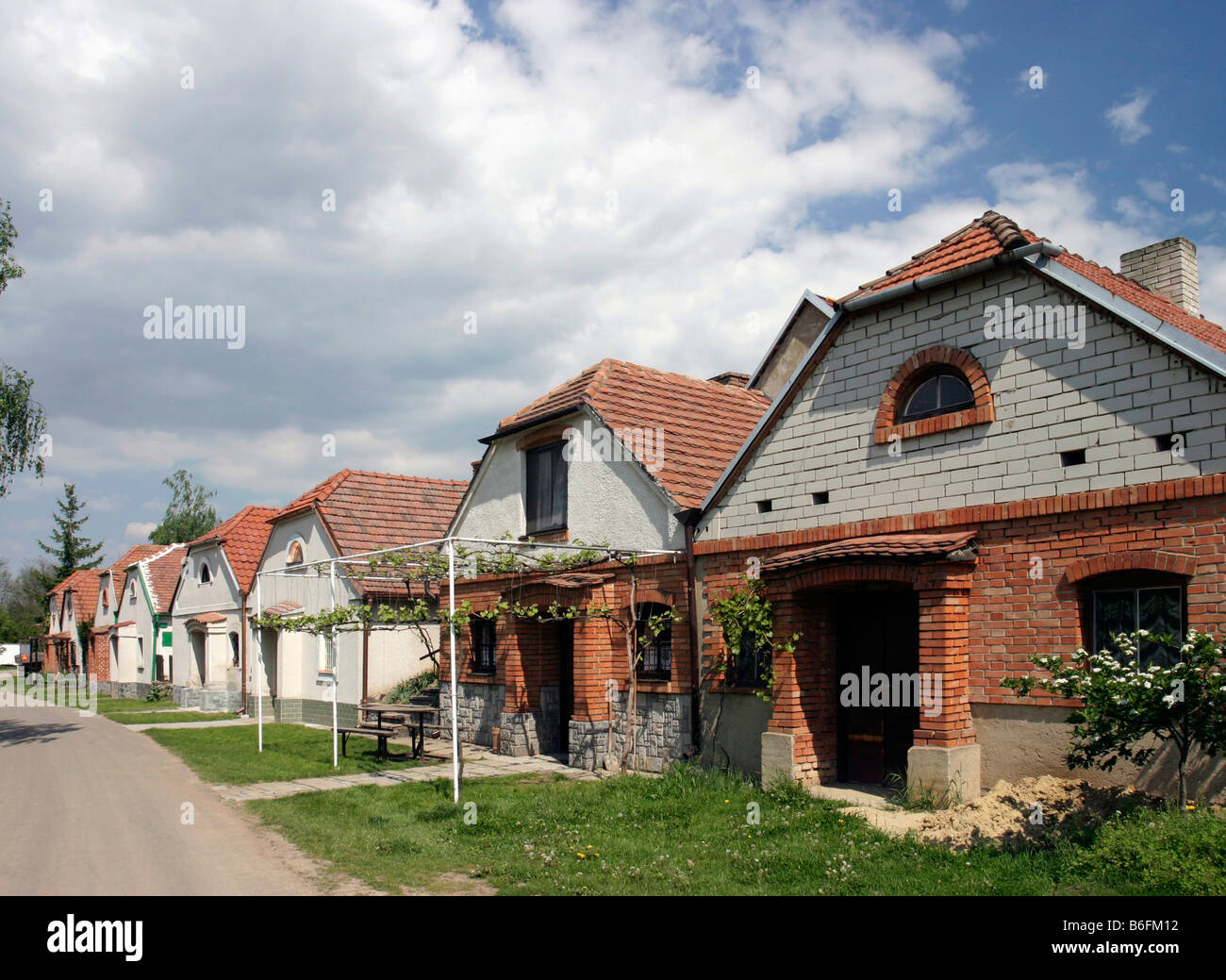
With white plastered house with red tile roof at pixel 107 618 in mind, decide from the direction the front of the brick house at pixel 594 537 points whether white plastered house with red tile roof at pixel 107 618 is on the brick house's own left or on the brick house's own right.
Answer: on the brick house's own right

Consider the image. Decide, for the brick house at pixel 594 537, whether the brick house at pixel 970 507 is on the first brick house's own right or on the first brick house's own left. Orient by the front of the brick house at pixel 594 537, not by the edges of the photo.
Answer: on the first brick house's own left

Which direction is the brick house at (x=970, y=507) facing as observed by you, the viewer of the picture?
facing the viewer and to the left of the viewer

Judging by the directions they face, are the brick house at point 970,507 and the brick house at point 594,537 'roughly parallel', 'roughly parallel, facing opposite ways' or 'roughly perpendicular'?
roughly parallel

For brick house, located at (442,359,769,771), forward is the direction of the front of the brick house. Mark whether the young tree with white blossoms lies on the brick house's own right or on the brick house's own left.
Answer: on the brick house's own left

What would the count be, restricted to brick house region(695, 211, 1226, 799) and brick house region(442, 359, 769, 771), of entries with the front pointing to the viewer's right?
0

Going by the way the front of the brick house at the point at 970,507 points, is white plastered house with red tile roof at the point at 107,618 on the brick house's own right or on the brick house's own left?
on the brick house's own right
